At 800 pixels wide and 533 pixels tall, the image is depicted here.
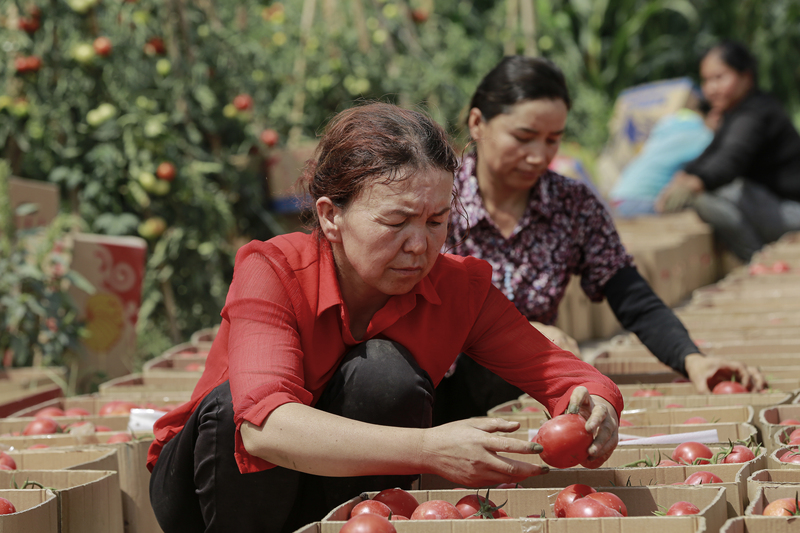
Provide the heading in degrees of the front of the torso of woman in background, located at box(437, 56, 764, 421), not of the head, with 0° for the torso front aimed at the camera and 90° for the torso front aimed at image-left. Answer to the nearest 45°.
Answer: approximately 315°

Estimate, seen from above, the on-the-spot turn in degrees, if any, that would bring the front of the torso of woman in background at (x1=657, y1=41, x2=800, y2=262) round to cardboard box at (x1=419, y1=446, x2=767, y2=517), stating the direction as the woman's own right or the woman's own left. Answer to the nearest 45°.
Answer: approximately 90° to the woman's own left

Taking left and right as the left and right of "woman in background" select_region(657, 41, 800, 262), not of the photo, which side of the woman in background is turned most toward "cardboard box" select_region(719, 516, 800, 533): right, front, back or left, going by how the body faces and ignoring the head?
left

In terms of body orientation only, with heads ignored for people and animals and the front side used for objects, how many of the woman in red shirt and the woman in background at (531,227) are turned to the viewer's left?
0

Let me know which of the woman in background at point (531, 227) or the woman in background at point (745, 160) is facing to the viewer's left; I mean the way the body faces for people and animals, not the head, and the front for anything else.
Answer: the woman in background at point (745, 160)

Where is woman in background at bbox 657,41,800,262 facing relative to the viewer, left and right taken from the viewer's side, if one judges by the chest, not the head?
facing to the left of the viewer

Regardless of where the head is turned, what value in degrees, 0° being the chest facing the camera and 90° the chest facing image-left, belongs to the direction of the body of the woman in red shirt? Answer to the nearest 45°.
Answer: approximately 315°

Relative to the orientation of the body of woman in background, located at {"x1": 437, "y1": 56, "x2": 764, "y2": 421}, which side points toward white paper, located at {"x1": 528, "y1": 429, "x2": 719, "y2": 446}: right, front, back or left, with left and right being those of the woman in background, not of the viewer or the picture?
front

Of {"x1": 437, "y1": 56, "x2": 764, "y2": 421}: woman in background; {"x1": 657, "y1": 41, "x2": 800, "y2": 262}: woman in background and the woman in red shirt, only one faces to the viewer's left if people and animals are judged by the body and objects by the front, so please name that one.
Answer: {"x1": 657, "y1": 41, "x2": 800, "y2": 262}: woman in background

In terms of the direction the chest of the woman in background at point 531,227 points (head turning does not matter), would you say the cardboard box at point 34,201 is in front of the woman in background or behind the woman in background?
behind

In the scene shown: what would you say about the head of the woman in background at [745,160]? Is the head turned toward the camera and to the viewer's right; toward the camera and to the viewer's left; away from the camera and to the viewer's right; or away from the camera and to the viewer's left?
toward the camera and to the viewer's left
